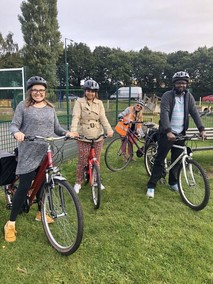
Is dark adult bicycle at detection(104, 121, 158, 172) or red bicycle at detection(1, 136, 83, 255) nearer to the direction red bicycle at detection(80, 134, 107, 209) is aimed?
the red bicycle

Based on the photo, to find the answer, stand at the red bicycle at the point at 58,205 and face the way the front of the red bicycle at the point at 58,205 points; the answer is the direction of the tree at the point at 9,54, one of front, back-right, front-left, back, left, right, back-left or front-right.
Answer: back-left

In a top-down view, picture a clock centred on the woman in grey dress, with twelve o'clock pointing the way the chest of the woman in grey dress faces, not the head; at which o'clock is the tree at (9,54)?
The tree is roughly at 6 o'clock from the woman in grey dress.

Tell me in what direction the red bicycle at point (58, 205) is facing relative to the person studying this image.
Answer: facing the viewer and to the right of the viewer

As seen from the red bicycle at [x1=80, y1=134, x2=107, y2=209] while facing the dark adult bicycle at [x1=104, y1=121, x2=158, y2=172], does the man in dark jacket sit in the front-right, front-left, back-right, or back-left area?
front-right

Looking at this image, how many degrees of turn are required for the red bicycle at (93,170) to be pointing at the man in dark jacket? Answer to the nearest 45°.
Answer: approximately 90° to its left

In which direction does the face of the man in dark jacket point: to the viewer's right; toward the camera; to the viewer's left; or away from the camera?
toward the camera

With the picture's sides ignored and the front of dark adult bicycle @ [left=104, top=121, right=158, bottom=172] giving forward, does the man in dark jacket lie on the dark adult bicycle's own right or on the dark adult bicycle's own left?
on the dark adult bicycle's own left

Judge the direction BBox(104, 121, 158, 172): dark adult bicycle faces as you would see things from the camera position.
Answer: facing the viewer and to the left of the viewer

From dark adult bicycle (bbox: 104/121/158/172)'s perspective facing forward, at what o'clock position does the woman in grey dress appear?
The woman in grey dress is roughly at 11 o'clock from the dark adult bicycle.

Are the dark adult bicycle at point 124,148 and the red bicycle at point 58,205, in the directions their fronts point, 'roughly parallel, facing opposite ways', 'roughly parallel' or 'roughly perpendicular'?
roughly perpendicular

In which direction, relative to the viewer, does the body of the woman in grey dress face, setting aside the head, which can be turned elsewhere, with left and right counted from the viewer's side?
facing the viewer

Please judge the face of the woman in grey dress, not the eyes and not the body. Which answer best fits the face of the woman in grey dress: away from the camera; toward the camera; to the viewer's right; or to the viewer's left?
toward the camera

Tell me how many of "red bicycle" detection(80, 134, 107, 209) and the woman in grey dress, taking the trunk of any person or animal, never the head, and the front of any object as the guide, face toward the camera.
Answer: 2

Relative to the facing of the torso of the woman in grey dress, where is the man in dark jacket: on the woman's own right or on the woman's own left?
on the woman's own left

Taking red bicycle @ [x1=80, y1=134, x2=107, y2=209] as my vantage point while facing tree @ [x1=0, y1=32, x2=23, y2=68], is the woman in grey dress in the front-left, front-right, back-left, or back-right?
back-left

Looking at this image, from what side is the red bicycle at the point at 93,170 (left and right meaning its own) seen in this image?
front
